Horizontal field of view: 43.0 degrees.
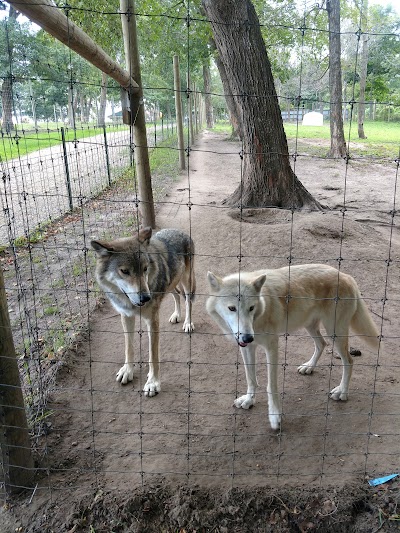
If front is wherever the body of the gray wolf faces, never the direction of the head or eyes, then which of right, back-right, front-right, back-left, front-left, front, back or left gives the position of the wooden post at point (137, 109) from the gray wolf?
back-right

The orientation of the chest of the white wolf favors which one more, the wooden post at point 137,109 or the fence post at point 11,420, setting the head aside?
the fence post

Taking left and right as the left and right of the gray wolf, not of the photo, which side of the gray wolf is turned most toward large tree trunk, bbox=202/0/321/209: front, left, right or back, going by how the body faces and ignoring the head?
back

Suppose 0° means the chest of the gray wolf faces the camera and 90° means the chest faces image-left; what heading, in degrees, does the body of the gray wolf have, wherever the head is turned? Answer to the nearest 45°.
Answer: approximately 45°

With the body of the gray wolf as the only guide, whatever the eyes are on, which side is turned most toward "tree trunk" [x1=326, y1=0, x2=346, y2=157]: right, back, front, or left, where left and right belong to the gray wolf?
back

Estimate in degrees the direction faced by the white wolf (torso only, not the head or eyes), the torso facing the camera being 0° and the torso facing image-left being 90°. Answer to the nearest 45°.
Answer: approximately 45°

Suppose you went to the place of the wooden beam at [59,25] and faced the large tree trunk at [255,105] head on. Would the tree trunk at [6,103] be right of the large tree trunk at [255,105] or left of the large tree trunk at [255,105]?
left

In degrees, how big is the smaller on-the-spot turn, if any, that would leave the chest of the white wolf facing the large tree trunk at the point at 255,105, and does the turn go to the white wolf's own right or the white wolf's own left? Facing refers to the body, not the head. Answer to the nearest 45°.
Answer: approximately 135° to the white wolf's own right
